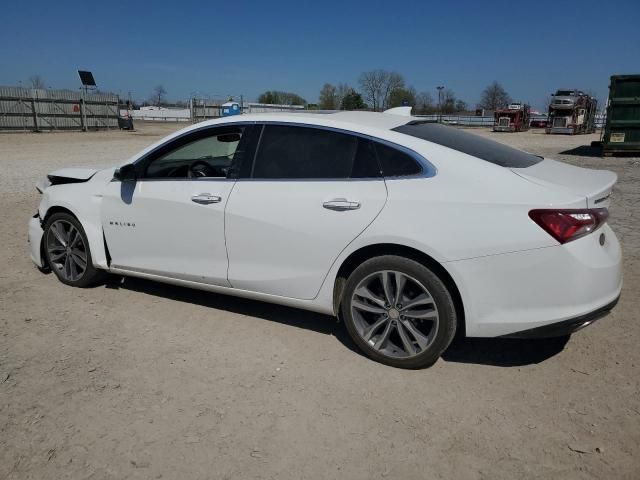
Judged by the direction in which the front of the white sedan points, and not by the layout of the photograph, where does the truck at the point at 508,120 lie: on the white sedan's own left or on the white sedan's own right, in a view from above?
on the white sedan's own right

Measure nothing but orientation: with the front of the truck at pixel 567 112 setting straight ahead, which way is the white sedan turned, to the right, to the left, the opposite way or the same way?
to the right

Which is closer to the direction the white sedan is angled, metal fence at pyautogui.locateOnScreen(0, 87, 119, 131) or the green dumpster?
the metal fence

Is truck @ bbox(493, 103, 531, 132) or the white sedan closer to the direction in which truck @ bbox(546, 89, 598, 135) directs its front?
the white sedan

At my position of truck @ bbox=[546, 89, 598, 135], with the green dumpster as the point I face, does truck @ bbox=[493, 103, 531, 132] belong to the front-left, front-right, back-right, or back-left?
back-right

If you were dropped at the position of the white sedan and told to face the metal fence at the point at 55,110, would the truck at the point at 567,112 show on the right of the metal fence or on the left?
right

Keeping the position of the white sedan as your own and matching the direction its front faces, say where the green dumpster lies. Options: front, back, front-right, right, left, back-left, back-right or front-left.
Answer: right

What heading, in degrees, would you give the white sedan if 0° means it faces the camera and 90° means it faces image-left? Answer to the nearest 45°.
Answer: approximately 135°

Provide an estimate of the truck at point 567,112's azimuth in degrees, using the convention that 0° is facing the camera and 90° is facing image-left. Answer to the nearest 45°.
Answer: approximately 45°

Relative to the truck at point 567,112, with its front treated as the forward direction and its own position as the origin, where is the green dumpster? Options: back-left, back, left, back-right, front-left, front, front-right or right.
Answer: front-left

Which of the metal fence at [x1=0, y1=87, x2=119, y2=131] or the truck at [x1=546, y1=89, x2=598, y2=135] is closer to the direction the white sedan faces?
the metal fence

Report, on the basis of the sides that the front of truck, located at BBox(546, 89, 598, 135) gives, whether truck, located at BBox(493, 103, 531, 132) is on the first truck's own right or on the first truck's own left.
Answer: on the first truck's own right

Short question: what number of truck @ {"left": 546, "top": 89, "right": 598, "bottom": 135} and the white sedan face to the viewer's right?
0

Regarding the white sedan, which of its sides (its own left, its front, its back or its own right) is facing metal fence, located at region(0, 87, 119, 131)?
front
